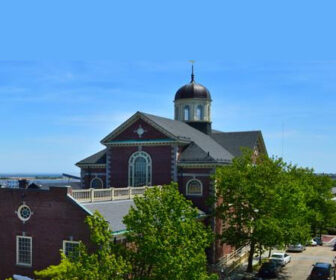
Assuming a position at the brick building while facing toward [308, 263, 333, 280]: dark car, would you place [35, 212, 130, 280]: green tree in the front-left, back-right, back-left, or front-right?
front-right
